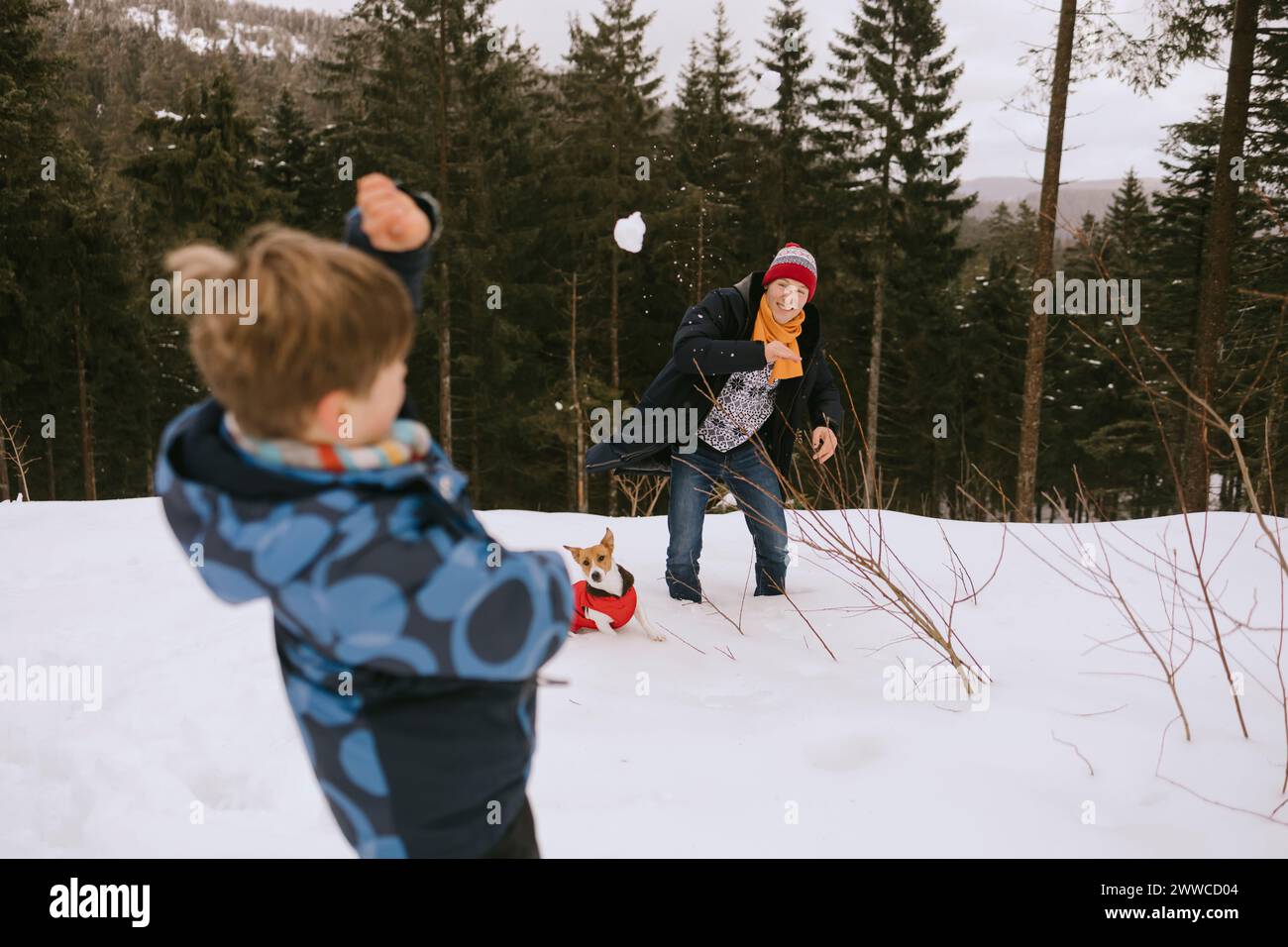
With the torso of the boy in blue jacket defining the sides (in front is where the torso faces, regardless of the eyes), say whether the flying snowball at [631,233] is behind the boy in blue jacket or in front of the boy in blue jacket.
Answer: in front

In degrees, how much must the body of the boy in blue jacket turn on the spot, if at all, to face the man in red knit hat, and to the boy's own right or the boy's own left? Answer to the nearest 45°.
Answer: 0° — they already face them

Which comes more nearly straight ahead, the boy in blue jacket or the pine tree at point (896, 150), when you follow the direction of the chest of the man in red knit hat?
the boy in blue jacket

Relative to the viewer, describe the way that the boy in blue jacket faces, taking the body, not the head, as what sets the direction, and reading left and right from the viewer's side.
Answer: facing away from the viewer and to the right of the viewer

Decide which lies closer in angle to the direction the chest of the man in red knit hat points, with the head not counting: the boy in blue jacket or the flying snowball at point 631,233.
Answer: the boy in blue jacket

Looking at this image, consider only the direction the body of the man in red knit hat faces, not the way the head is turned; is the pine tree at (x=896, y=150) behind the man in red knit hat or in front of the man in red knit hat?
behind

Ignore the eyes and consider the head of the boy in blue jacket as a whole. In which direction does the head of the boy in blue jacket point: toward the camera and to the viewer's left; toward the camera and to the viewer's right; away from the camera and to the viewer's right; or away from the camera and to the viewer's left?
away from the camera and to the viewer's right

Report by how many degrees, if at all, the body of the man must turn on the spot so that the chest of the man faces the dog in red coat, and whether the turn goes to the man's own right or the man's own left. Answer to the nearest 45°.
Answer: approximately 45° to the man's own right

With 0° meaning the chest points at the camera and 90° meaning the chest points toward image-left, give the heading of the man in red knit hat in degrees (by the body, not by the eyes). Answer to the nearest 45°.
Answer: approximately 0°
